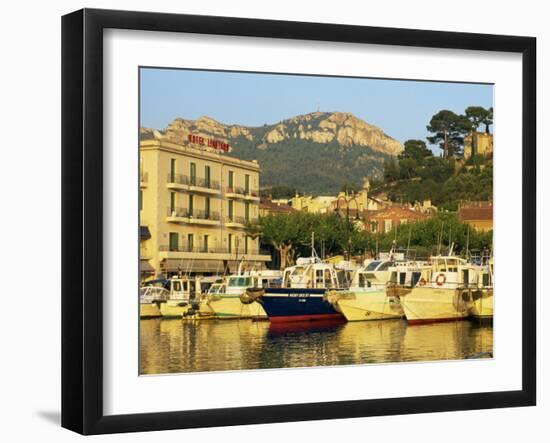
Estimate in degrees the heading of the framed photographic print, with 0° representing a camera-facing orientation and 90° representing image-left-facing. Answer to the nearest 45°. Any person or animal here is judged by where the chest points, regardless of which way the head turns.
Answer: approximately 315°
